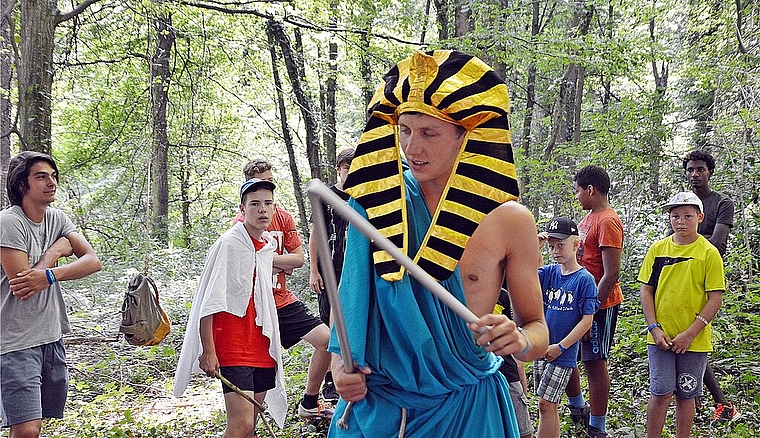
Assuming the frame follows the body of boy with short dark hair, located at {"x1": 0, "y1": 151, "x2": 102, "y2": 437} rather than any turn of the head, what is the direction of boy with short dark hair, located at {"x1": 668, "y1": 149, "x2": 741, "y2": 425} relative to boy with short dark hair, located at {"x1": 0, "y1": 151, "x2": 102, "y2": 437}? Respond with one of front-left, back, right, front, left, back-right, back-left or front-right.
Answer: front-left

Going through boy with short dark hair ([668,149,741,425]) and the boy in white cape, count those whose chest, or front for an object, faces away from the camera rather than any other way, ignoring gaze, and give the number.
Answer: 0

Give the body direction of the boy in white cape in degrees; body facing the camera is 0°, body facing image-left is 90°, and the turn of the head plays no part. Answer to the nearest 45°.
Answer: approximately 315°

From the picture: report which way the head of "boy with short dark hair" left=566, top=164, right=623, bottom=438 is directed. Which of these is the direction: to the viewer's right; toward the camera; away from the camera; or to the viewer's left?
to the viewer's left

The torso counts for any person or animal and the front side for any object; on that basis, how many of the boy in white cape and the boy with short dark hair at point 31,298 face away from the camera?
0

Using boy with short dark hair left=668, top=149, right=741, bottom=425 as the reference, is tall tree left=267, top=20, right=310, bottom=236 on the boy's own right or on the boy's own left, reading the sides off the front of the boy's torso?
on the boy's own right

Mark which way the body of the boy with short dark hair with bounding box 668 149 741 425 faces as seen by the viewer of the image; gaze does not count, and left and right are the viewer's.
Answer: facing the viewer and to the left of the viewer

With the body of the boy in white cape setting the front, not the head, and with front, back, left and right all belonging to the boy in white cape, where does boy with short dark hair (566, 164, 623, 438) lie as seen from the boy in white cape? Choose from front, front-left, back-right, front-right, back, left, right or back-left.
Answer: front-left

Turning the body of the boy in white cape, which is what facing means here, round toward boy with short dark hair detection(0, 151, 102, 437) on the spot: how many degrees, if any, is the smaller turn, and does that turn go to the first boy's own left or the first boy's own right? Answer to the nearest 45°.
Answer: approximately 135° to the first boy's own right

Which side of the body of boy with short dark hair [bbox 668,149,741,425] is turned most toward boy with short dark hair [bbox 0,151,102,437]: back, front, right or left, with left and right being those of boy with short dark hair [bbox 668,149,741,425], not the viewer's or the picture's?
front

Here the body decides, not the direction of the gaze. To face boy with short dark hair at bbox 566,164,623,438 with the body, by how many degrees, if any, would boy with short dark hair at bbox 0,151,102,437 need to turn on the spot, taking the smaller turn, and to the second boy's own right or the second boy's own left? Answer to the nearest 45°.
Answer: approximately 45° to the second boy's own left

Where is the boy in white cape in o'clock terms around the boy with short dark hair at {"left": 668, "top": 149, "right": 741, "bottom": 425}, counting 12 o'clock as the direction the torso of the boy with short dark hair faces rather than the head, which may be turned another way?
The boy in white cape is roughly at 12 o'clock from the boy with short dark hair.

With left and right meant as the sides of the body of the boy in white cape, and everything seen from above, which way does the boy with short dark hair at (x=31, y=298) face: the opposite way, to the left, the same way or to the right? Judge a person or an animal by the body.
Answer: the same way
